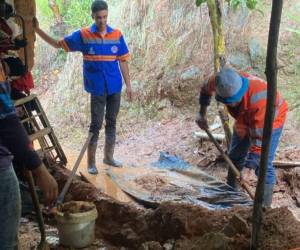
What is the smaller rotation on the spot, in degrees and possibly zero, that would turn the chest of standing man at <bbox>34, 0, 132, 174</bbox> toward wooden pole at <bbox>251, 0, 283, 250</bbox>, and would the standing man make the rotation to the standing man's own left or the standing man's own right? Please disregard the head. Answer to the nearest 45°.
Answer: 0° — they already face it

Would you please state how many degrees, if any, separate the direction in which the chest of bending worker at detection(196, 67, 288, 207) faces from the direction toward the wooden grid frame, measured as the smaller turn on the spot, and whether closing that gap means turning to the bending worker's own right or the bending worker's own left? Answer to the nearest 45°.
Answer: approximately 45° to the bending worker's own right

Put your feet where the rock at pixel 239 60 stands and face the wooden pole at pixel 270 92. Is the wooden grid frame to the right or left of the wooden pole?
right

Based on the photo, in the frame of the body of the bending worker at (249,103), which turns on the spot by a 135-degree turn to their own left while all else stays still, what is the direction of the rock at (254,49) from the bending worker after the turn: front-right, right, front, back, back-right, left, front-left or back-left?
left

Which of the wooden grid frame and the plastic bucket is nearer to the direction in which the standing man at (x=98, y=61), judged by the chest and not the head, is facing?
the plastic bucket

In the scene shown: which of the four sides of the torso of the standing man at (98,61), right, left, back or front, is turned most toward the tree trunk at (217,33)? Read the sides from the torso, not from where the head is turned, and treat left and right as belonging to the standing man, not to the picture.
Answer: left
